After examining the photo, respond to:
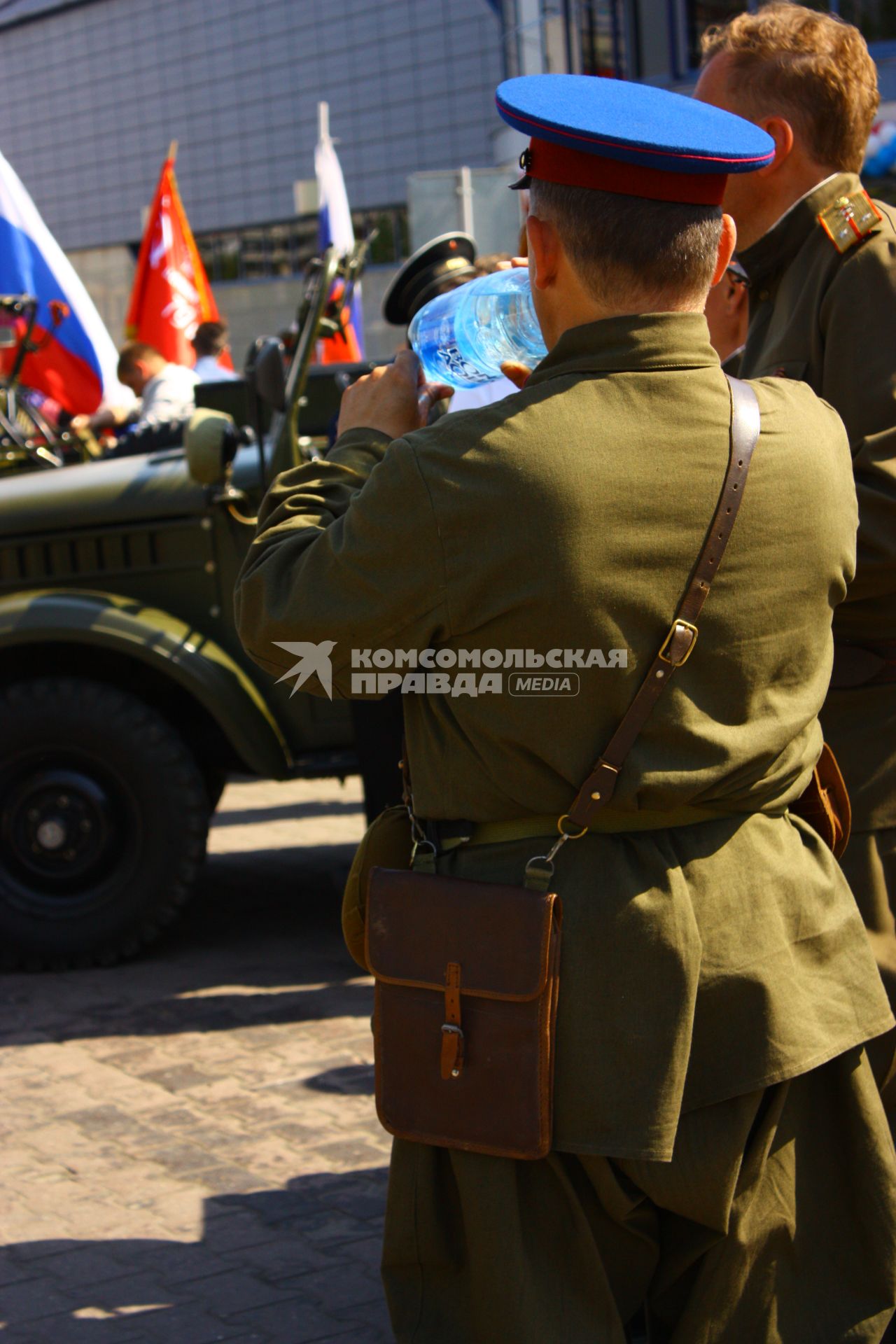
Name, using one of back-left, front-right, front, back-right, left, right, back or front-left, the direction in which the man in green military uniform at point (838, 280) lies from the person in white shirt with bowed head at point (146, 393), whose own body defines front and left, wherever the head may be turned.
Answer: left

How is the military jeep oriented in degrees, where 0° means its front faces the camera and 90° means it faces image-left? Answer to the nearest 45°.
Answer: approximately 90°

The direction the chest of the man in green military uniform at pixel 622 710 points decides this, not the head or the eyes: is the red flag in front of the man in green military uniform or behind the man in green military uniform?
in front

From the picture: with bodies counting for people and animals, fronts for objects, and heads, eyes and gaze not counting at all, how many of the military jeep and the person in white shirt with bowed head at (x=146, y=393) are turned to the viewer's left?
2

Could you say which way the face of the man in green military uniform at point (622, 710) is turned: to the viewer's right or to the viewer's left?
to the viewer's left

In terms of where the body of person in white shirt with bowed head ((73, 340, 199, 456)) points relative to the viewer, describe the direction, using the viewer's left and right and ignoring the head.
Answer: facing to the left of the viewer

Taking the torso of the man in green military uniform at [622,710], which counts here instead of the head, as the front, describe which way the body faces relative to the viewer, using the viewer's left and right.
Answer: facing away from the viewer and to the left of the viewer

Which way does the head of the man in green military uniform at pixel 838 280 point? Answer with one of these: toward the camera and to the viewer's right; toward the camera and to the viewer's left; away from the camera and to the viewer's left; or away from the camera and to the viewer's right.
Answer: away from the camera and to the viewer's left

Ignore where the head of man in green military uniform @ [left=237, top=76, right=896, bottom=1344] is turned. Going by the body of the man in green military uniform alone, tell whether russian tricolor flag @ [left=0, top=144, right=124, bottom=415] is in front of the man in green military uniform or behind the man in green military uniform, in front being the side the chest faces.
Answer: in front
